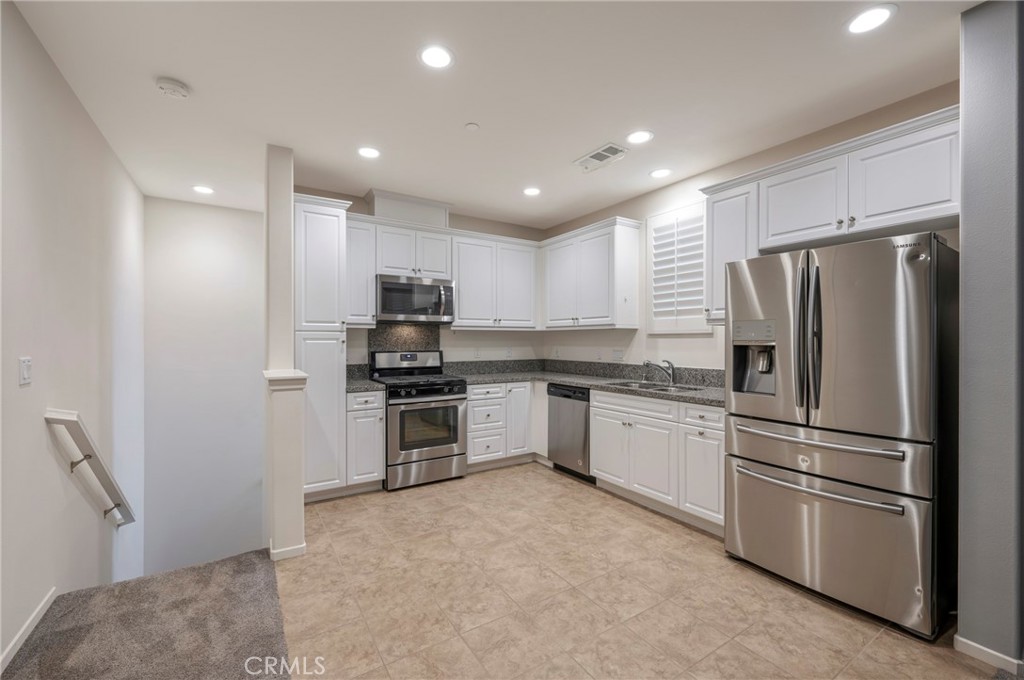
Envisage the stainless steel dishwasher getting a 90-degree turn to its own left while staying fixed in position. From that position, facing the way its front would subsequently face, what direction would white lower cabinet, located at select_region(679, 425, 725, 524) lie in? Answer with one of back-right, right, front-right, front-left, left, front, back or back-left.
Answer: front

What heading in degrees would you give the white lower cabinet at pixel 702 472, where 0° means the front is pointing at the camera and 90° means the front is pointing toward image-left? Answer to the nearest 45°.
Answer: approximately 45°

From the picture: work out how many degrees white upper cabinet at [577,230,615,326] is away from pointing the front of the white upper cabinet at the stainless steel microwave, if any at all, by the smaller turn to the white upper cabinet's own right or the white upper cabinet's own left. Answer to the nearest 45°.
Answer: approximately 45° to the white upper cabinet's own right

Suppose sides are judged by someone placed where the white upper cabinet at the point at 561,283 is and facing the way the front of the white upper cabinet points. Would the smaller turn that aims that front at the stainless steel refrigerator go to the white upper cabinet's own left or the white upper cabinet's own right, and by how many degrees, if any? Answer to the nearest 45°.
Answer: approximately 90° to the white upper cabinet's own left
